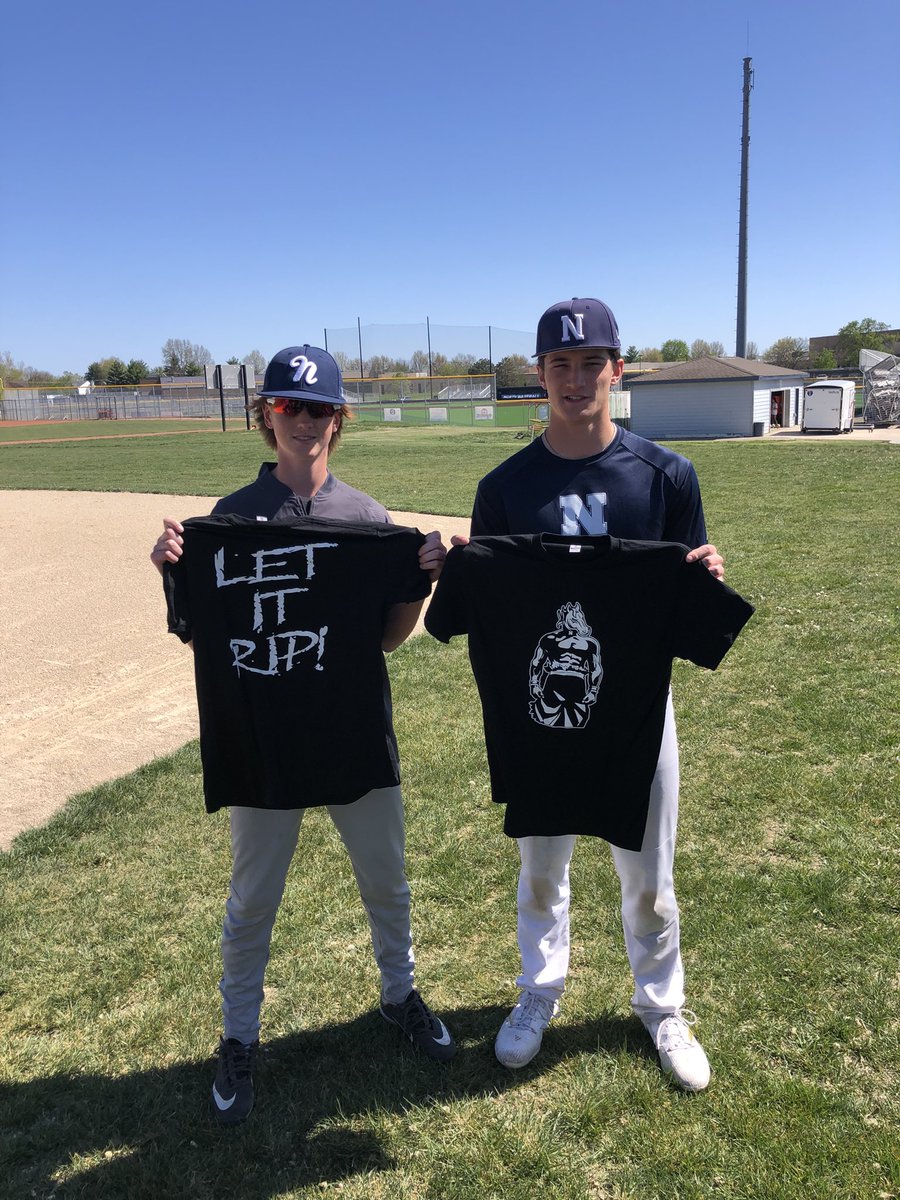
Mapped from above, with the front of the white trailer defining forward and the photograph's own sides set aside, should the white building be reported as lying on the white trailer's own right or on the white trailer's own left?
on the white trailer's own left

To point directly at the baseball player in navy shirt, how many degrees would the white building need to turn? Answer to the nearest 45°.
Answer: approximately 45° to its right

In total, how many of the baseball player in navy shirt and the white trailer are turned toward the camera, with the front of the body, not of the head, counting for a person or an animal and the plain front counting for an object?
1

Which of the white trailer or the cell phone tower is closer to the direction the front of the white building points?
the white trailer

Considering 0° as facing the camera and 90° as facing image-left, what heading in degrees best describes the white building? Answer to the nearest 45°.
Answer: approximately 315°

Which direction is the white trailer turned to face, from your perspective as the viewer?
facing away from the viewer and to the right of the viewer

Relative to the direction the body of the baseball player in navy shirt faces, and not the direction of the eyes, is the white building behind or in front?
behind

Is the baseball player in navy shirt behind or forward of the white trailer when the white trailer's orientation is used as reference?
behind

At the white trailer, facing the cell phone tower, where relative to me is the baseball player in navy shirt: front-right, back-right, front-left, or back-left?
back-left

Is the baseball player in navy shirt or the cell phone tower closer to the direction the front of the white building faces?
the baseball player in navy shirt

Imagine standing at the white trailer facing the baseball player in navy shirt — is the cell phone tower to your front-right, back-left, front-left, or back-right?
back-right

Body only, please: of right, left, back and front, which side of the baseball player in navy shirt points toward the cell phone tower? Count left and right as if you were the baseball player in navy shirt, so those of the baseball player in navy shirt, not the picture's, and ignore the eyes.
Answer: back
